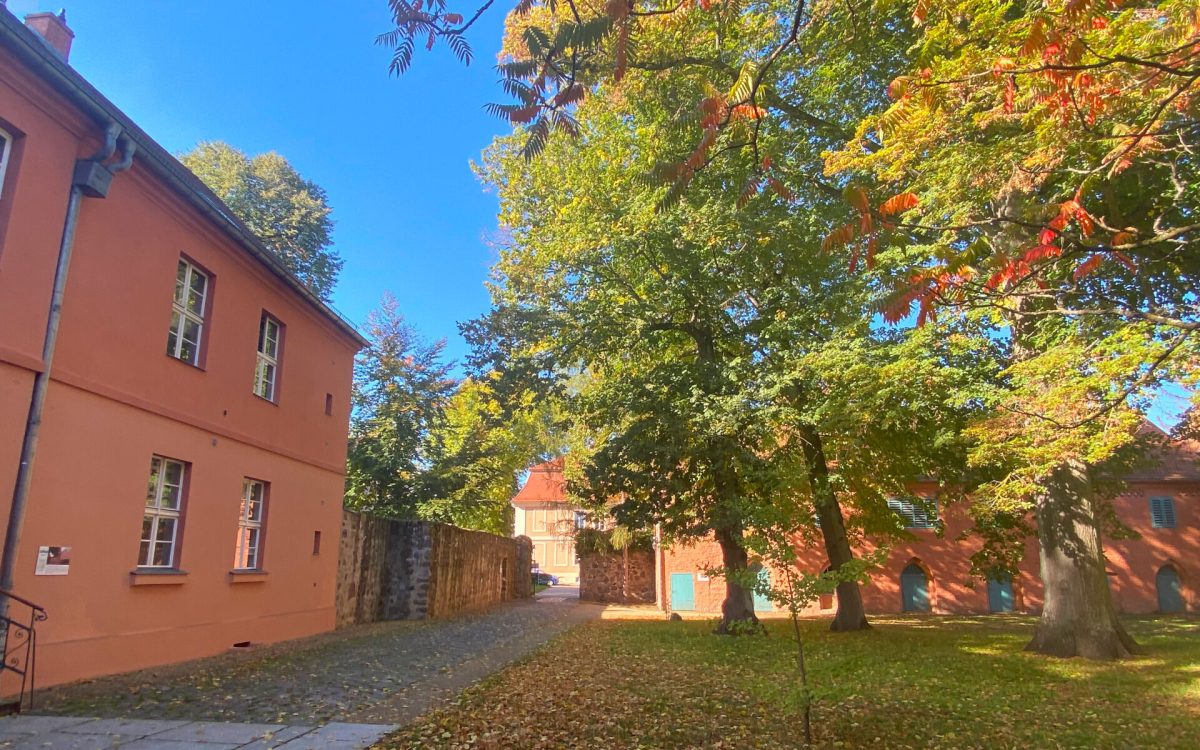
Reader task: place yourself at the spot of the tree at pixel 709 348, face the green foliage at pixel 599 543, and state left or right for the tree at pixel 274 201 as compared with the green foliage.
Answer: left

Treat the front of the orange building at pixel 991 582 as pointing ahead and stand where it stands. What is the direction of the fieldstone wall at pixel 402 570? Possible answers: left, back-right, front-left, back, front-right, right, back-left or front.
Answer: front-right

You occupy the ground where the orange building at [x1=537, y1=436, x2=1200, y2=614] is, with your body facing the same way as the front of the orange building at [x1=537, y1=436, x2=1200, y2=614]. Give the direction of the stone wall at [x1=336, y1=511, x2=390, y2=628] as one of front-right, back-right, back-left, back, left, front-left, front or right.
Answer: front-right

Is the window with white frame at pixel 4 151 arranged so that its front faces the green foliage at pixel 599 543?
no

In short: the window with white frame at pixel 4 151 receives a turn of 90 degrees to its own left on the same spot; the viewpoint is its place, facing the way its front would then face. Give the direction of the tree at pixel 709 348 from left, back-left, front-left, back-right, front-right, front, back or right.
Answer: front-right

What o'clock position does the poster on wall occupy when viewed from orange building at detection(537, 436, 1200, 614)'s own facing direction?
The poster on wall is roughly at 1 o'clock from the orange building.

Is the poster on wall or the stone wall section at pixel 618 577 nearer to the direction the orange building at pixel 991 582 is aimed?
the poster on wall

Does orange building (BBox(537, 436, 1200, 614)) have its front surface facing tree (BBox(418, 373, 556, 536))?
no

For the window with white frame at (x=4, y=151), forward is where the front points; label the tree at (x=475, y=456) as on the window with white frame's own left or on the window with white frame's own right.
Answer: on the window with white frame's own left

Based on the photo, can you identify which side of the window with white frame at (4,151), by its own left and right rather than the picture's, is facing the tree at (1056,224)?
front

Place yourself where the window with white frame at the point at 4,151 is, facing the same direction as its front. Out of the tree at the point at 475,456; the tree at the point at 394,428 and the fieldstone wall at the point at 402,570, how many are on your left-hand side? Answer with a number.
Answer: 3

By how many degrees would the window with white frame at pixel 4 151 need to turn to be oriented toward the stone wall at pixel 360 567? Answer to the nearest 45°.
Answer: approximately 90° to its left

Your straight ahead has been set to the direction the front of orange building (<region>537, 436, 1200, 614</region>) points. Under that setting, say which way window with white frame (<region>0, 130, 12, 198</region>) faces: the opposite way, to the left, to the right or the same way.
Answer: to the left

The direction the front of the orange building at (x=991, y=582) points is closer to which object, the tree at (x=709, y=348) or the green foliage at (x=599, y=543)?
the tree

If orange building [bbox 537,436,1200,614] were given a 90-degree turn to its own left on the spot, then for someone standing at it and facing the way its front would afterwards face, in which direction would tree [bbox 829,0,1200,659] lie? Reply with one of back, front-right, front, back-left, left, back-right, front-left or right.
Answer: right

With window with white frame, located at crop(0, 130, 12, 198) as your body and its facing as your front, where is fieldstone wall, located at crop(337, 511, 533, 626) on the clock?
The fieldstone wall is roughly at 9 o'clock from the window with white frame.

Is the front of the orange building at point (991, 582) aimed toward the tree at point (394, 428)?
no

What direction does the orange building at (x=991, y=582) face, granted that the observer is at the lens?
facing the viewer

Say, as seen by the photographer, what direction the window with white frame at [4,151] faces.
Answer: facing the viewer and to the right of the viewer

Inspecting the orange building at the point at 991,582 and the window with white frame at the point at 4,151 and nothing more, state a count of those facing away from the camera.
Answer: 0

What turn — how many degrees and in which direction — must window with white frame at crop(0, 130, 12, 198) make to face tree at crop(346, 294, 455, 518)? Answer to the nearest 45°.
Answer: approximately 90° to its left
